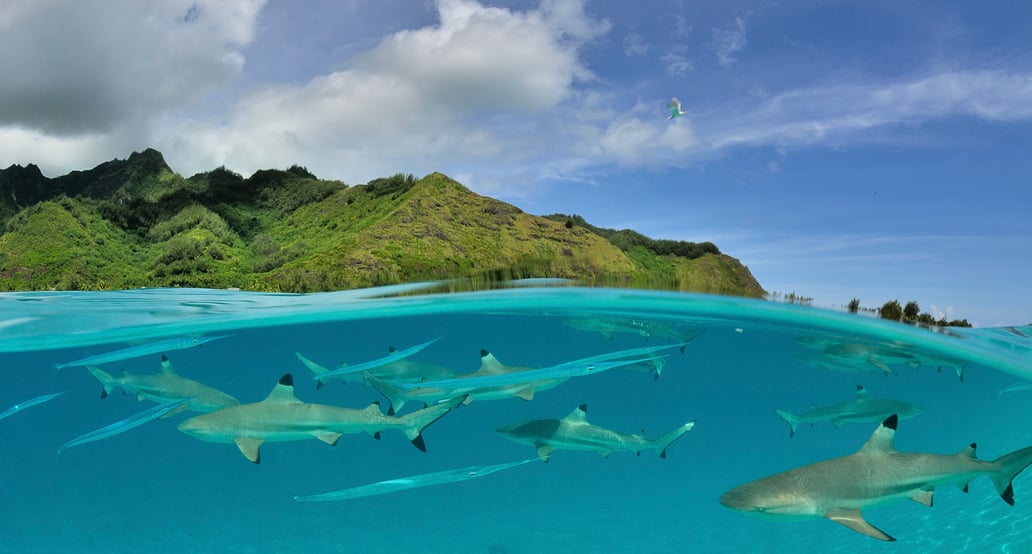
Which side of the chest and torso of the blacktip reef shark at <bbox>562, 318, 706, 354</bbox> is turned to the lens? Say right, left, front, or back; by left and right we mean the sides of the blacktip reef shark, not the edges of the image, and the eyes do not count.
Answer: left

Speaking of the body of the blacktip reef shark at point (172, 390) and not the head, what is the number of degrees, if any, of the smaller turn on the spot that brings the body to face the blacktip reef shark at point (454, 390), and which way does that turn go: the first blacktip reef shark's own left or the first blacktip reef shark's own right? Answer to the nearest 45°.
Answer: approximately 45° to the first blacktip reef shark's own right

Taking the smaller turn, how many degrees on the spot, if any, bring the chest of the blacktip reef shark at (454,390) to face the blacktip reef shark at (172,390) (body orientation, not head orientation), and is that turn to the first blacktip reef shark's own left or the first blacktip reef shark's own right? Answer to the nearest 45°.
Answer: approximately 135° to the first blacktip reef shark's own left

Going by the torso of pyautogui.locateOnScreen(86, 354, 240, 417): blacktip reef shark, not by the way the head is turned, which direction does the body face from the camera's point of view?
to the viewer's right

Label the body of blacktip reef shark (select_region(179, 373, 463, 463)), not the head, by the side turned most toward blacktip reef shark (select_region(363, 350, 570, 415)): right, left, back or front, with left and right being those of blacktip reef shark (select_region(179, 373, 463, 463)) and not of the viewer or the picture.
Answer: back

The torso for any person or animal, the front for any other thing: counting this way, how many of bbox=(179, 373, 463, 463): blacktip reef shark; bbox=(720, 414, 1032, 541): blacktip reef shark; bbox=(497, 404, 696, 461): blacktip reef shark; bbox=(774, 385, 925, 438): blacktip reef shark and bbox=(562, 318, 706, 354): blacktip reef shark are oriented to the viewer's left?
4

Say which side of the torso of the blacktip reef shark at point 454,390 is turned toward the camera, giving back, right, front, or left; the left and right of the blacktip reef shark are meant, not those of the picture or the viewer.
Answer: right

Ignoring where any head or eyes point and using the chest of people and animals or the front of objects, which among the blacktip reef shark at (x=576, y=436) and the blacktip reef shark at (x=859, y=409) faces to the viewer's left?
the blacktip reef shark at (x=576, y=436)

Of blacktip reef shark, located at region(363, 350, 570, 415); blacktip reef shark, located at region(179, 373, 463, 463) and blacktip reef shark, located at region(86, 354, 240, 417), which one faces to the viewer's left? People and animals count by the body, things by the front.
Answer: blacktip reef shark, located at region(179, 373, 463, 463)

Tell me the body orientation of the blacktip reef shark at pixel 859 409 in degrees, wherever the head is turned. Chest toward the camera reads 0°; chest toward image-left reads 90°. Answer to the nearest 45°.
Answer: approximately 270°

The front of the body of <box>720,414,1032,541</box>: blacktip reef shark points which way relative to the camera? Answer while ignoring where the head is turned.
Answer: to the viewer's left

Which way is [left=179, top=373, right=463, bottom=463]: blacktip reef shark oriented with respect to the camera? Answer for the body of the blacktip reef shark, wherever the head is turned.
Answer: to the viewer's left
